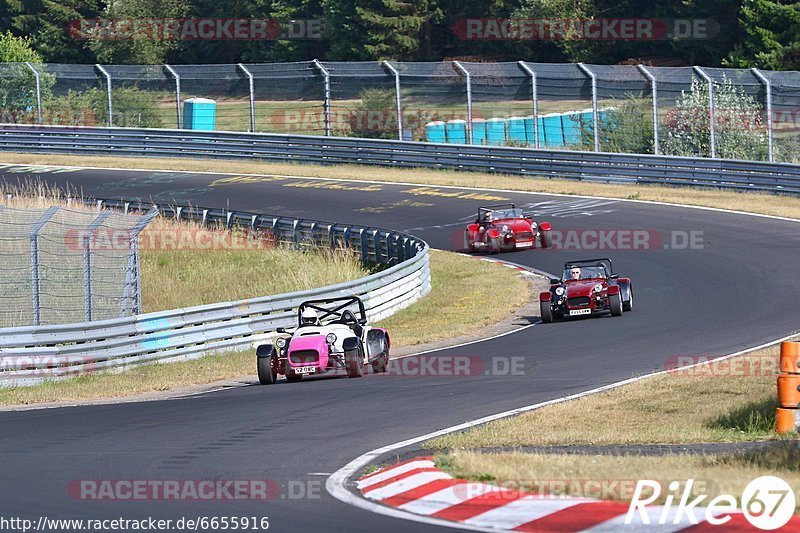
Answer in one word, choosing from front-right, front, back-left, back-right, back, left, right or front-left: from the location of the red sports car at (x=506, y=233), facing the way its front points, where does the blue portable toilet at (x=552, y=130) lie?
back-left

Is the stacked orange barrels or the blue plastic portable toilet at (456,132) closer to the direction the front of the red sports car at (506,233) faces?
the stacked orange barrels

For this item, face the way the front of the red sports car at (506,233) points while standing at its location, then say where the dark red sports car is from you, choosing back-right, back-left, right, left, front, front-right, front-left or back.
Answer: front-right

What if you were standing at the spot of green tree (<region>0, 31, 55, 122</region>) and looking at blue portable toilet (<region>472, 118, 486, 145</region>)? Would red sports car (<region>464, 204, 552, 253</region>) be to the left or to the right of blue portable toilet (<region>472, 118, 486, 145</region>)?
right

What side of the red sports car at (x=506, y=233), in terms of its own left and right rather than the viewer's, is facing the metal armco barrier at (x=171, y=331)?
front

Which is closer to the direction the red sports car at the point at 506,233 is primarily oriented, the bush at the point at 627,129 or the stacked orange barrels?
the stacked orange barrels

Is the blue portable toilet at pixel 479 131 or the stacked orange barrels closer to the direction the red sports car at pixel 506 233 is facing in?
the stacked orange barrels

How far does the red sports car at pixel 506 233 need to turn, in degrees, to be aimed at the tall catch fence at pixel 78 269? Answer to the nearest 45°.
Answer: approximately 90° to its right

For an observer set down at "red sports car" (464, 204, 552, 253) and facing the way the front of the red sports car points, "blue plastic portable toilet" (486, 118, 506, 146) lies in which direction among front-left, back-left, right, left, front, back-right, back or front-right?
back-left

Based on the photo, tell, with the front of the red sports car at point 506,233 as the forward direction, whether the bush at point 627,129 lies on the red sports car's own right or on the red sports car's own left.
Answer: on the red sports car's own left

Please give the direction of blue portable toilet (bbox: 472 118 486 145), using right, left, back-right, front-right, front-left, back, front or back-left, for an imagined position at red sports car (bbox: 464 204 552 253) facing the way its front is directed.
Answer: back-left

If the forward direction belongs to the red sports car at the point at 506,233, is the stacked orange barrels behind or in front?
in front

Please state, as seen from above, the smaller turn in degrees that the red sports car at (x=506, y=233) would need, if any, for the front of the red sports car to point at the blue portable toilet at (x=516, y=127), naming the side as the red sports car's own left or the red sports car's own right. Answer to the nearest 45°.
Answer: approximately 135° to the red sports car's own left

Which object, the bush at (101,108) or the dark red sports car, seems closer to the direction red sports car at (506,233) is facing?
the dark red sports car
